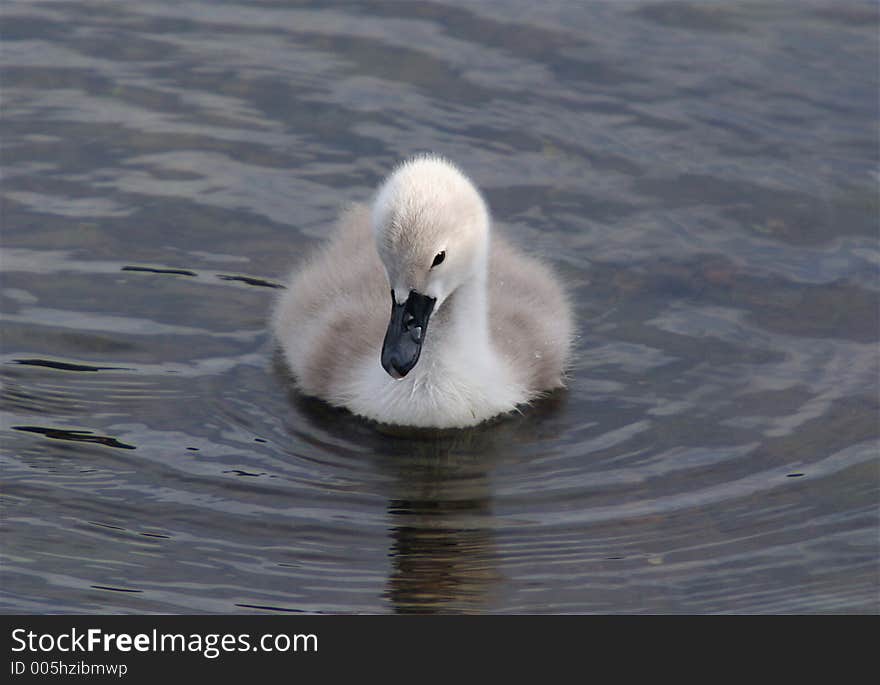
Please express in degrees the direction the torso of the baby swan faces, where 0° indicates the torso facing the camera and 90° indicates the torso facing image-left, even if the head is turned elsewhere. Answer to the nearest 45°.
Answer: approximately 0°
